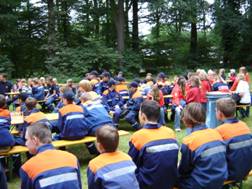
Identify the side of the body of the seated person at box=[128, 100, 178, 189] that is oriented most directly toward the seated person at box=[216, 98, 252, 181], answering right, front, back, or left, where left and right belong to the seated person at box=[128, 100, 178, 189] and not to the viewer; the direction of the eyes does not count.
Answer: right

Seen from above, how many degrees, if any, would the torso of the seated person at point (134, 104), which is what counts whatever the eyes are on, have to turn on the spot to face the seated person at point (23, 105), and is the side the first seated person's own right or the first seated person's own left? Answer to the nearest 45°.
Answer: approximately 45° to the first seated person's own left

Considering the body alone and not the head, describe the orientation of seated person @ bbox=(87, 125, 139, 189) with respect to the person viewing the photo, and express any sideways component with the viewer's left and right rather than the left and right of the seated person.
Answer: facing away from the viewer and to the left of the viewer

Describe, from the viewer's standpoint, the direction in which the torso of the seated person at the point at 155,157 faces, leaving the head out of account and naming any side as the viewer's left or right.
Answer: facing away from the viewer and to the left of the viewer

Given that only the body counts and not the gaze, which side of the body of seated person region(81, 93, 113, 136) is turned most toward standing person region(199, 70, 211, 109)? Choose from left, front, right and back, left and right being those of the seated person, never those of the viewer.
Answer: right

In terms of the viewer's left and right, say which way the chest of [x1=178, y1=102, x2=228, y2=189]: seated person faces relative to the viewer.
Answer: facing away from the viewer and to the left of the viewer

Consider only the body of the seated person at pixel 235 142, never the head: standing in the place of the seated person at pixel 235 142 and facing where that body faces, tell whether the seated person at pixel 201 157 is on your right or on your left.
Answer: on your left

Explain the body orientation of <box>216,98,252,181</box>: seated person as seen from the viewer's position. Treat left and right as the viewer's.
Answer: facing away from the viewer and to the left of the viewer

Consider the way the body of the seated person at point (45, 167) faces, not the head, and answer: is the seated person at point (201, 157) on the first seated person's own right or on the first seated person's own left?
on the first seated person's own right
